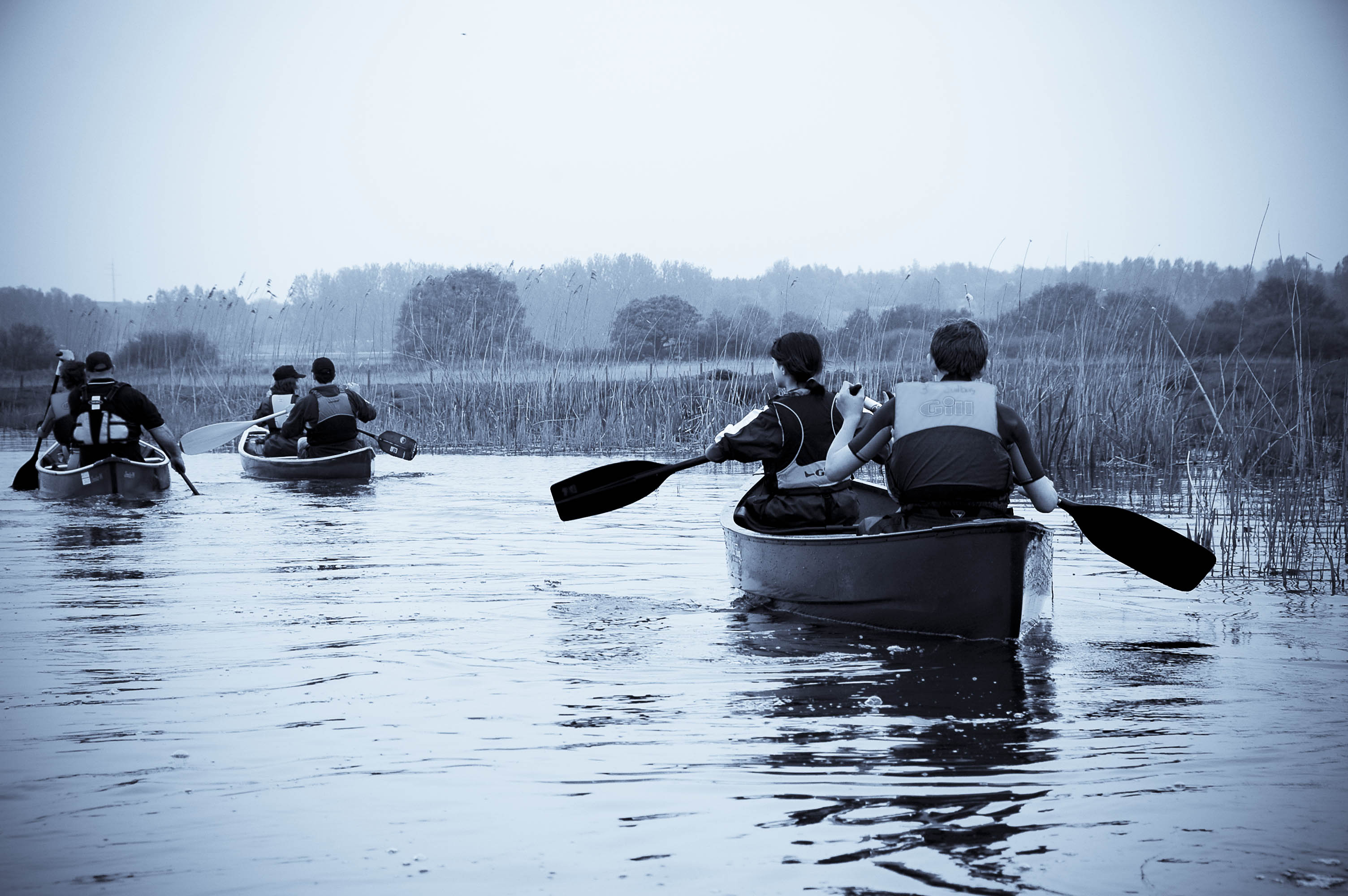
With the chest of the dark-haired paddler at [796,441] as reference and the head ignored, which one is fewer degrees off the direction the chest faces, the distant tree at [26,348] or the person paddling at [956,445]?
the distant tree

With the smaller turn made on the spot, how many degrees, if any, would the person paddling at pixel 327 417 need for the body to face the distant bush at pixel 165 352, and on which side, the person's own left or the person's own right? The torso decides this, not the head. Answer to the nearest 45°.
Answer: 0° — they already face it

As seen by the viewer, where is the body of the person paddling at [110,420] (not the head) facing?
away from the camera

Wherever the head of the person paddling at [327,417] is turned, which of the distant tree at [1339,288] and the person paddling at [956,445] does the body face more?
the distant tree

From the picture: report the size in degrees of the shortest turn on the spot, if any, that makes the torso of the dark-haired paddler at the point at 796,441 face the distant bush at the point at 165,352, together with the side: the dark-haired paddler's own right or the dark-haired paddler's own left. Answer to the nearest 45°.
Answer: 0° — they already face it

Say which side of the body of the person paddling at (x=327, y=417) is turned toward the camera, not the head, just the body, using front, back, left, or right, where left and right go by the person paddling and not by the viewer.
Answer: back

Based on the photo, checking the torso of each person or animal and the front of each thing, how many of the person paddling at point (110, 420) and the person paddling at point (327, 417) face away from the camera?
2

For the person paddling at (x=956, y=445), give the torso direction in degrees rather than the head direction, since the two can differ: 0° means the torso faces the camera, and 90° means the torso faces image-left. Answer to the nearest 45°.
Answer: approximately 180°

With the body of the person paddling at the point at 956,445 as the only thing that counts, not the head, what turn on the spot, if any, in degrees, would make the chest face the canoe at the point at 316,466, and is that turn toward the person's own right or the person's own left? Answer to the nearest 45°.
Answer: approximately 45° to the person's own left

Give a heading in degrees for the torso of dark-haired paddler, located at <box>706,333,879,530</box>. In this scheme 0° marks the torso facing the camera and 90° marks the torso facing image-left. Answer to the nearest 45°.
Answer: approximately 135°
